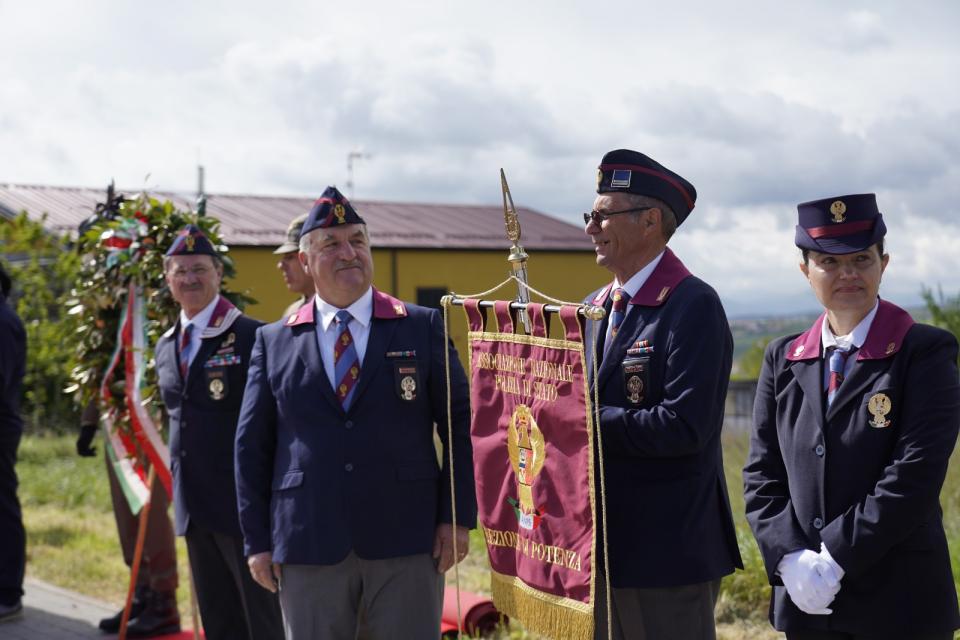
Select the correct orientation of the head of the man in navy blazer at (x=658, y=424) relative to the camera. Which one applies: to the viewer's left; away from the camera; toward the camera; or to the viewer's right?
to the viewer's left

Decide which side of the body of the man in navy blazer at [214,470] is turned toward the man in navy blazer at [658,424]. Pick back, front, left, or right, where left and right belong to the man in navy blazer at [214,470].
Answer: left

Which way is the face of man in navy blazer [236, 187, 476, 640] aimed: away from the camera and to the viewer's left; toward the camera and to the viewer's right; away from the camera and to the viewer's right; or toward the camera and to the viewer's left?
toward the camera and to the viewer's right

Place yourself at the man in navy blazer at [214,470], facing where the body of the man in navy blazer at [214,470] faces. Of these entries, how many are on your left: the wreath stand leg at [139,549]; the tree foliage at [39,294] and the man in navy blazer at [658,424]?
1

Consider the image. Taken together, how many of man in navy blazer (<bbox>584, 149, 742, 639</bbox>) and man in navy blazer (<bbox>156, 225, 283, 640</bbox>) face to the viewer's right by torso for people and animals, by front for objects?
0

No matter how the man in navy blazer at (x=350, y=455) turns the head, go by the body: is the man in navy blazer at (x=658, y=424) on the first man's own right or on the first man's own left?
on the first man's own left

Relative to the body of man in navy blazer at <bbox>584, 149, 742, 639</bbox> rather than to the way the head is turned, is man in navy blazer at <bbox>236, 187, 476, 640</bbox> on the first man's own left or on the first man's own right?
on the first man's own right

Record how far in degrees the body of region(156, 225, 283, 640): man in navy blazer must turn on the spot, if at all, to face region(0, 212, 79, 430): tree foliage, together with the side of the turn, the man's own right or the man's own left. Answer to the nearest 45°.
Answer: approximately 135° to the man's own right

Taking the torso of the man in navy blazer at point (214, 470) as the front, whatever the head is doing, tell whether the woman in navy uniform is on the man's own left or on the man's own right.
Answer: on the man's own left

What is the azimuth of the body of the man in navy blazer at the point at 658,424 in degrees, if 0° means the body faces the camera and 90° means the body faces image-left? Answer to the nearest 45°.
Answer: approximately 45°

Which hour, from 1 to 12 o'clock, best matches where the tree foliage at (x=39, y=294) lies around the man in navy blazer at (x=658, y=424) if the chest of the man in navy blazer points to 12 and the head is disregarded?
The tree foliage is roughly at 3 o'clock from the man in navy blazer.
